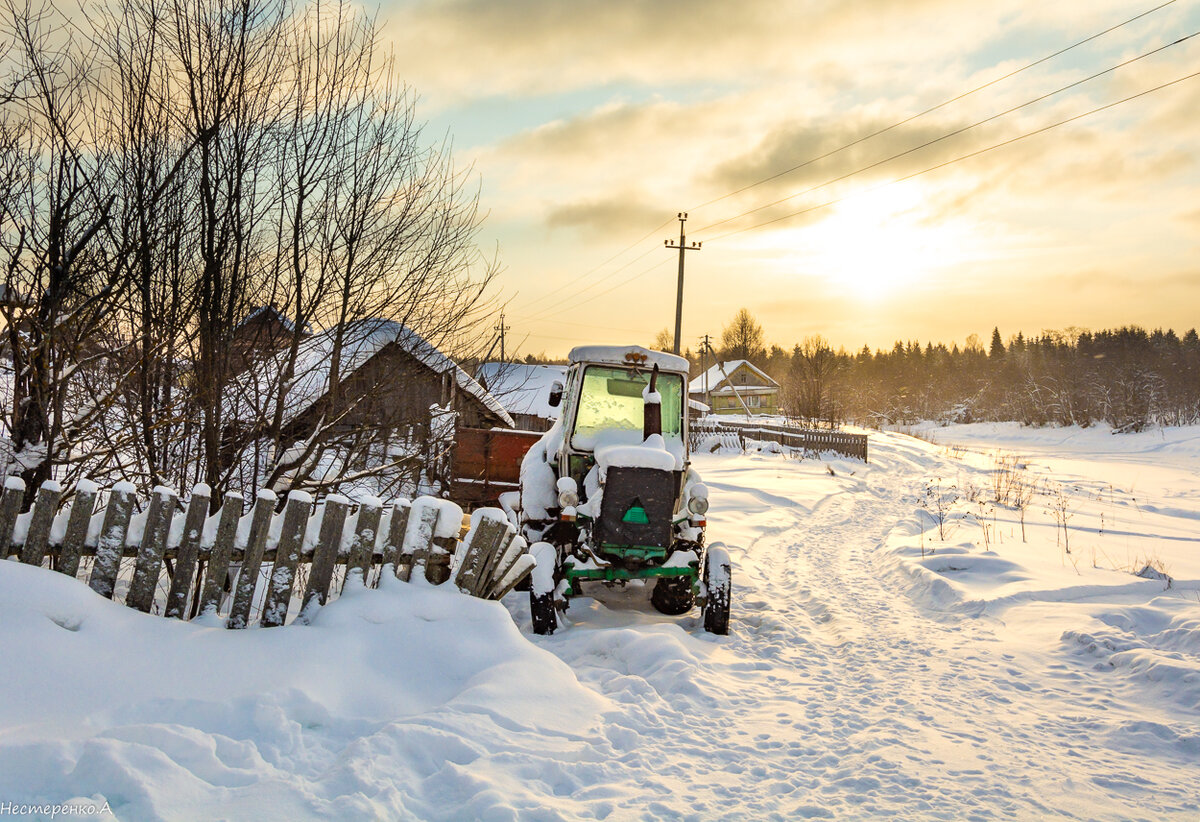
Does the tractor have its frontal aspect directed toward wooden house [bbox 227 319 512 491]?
no

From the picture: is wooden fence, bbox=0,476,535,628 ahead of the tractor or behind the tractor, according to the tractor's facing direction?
ahead

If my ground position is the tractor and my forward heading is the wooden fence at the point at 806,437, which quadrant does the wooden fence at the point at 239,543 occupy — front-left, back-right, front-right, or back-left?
back-left

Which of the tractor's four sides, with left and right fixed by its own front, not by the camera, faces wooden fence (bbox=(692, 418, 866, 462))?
back
